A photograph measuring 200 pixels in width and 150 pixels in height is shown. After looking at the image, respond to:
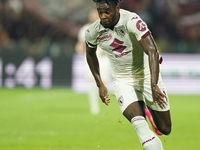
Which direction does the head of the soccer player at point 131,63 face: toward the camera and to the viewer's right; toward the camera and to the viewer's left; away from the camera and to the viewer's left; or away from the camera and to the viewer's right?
toward the camera and to the viewer's left

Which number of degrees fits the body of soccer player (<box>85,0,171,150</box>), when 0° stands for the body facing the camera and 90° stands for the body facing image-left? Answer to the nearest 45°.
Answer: approximately 45°
